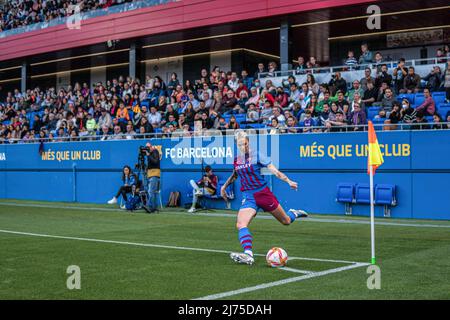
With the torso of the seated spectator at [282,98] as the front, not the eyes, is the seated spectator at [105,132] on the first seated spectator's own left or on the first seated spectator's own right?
on the first seated spectator's own right

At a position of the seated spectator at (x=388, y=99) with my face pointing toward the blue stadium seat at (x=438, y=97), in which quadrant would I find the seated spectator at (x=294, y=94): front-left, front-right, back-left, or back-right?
back-left

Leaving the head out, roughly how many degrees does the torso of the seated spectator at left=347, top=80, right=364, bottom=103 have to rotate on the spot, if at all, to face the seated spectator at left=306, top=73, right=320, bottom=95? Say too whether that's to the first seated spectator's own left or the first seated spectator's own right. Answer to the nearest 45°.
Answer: approximately 90° to the first seated spectator's own right

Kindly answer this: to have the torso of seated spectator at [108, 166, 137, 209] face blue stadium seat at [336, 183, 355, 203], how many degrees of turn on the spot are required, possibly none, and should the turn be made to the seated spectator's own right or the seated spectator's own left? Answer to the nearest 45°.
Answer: approximately 90° to the seated spectator's own left

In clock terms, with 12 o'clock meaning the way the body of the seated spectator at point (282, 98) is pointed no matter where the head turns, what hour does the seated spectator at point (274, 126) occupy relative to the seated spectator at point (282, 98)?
the seated spectator at point (274, 126) is roughly at 11 o'clock from the seated spectator at point (282, 98).

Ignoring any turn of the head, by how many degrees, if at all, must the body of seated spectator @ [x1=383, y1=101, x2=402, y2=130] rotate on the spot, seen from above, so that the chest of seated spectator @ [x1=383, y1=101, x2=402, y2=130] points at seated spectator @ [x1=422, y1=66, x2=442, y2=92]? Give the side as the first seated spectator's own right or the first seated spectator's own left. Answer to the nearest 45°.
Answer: approximately 180°

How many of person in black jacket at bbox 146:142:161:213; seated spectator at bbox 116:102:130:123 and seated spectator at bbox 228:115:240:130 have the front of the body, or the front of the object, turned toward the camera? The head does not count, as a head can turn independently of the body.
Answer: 2

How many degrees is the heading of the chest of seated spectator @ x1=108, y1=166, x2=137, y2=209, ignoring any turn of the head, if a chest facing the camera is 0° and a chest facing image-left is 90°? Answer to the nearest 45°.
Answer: approximately 45°

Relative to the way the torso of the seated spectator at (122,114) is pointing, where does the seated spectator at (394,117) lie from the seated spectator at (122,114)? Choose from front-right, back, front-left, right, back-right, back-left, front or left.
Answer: front-left

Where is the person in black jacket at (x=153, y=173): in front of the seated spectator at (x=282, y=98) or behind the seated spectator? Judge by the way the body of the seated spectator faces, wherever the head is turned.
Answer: in front

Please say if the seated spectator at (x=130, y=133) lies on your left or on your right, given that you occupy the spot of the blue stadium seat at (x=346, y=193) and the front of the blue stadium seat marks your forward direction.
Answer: on your right

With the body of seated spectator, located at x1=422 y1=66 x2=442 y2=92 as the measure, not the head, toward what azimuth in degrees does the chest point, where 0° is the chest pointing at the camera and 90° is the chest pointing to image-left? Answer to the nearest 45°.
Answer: approximately 45°

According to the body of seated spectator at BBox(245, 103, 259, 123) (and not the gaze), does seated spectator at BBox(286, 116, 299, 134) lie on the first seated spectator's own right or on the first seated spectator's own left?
on the first seated spectator's own left

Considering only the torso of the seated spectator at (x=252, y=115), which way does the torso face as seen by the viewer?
toward the camera

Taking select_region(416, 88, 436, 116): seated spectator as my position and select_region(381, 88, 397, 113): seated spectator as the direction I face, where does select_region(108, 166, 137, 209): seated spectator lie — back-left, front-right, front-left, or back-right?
front-left

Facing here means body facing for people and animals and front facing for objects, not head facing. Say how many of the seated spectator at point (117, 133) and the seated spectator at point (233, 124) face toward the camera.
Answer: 2

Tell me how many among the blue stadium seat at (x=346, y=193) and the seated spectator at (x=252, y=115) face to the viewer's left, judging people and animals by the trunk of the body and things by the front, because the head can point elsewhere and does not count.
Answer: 0
